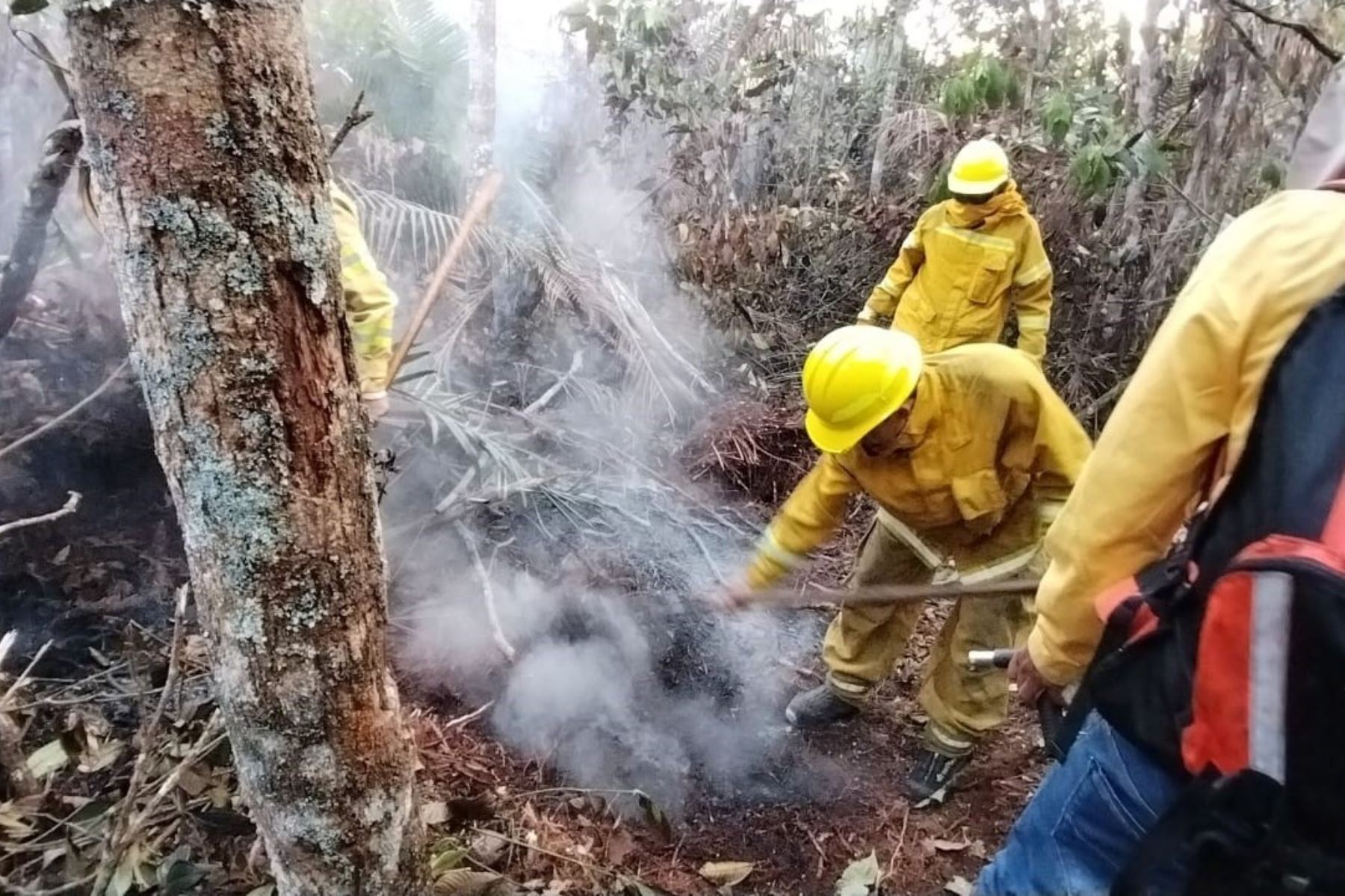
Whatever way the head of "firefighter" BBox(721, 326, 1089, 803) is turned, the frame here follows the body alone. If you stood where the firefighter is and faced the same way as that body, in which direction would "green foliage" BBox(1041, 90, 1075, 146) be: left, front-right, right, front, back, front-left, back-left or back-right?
back-right

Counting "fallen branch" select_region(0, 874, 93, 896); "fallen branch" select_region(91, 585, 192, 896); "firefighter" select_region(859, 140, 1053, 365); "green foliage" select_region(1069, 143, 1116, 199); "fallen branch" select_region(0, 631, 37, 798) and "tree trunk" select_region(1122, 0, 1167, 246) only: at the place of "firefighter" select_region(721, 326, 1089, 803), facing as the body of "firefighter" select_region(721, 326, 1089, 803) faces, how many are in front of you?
3

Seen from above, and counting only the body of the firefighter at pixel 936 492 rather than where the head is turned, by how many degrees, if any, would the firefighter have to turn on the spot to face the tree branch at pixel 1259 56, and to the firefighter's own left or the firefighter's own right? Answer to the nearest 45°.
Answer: approximately 180°

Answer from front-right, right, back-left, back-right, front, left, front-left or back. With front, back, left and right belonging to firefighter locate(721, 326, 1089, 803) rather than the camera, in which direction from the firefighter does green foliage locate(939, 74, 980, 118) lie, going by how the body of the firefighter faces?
back-right

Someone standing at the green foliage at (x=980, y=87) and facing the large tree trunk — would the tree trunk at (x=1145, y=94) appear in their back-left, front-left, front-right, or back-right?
back-left

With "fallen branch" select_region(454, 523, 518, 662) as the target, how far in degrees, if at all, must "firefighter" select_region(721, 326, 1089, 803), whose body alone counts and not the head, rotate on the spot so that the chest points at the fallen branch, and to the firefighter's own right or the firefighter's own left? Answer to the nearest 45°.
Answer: approximately 45° to the firefighter's own right

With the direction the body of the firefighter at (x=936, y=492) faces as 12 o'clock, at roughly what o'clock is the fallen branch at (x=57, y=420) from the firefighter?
The fallen branch is roughly at 1 o'clock from the firefighter.

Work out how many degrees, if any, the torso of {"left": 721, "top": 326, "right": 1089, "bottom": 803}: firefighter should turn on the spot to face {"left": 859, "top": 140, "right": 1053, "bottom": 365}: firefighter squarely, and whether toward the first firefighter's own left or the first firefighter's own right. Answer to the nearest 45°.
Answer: approximately 135° to the first firefighter's own right

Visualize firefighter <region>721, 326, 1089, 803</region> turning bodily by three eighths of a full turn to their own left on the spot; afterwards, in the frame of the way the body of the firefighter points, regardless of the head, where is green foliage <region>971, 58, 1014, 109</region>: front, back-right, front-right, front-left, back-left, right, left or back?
left

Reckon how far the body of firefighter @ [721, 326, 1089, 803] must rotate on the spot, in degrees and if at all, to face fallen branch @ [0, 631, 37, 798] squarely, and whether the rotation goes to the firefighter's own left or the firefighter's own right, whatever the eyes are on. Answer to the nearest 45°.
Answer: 0° — they already face it

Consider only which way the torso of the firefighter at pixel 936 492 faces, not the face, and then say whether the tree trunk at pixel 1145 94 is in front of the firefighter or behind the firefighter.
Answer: behind

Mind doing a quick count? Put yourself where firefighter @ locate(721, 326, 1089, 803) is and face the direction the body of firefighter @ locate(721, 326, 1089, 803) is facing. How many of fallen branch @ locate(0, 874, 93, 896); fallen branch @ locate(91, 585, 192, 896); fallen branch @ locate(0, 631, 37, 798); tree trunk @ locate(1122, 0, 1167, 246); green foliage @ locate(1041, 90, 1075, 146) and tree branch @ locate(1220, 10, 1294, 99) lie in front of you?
3

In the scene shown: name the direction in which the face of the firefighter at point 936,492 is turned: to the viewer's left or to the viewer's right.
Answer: to the viewer's left

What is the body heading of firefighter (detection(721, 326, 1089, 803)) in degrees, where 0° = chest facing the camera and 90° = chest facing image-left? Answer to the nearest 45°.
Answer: approximately 45°
